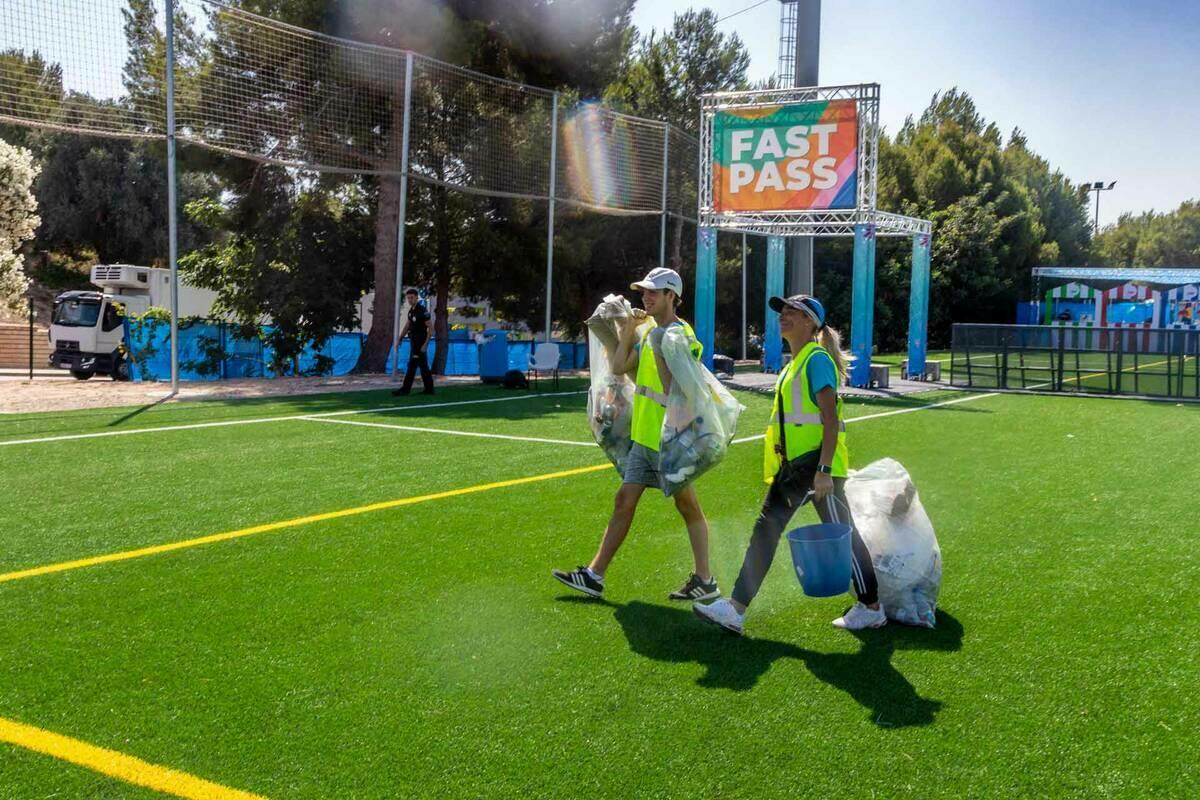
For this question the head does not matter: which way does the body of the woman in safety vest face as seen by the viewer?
to the viewer's left

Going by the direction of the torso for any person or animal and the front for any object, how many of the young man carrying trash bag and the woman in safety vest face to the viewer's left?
2

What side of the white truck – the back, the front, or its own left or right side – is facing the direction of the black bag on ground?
left

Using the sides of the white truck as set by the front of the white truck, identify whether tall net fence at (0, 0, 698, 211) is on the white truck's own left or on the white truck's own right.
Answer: on the white truck's own left

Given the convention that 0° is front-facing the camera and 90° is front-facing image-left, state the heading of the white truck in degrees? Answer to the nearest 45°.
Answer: approximately 45°

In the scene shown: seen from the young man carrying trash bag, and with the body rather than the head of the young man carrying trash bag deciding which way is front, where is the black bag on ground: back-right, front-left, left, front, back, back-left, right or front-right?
right

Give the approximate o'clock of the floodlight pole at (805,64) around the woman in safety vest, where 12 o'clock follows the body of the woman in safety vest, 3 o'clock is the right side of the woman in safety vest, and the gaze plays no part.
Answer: The floodlight pole is roughly at 3 o'clock from the woman in safety vest.

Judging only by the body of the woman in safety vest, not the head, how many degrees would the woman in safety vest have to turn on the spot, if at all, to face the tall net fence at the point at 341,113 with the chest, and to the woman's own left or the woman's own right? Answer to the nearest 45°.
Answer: approximately 45° to the woman's own right
